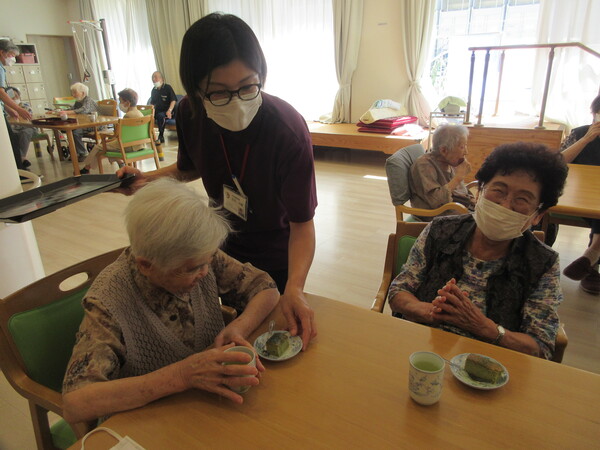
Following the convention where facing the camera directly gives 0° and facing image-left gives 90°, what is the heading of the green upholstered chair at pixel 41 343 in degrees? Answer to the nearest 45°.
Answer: approximately 315°

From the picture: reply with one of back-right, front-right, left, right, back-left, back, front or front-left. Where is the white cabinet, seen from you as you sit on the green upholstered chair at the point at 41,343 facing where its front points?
back-left

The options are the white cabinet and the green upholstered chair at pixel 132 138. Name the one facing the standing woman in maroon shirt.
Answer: the white cabinet

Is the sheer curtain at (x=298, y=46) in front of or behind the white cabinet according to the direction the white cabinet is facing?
in front

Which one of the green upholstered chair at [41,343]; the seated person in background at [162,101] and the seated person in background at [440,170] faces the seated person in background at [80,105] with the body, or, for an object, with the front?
the seated person in background at [162,101]

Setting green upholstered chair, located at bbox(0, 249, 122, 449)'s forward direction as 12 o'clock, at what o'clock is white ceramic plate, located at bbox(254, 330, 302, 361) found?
The white ceramic plate is roughly at 12 o'clock from the green upholstered chair.

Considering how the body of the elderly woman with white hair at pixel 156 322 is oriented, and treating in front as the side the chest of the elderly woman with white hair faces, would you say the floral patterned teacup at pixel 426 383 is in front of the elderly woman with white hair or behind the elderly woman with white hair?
in front

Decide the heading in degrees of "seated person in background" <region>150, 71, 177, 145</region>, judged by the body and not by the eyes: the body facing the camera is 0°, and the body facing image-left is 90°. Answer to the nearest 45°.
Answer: approximately 45°

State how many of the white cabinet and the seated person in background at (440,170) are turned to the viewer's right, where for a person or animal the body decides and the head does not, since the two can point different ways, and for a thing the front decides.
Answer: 1

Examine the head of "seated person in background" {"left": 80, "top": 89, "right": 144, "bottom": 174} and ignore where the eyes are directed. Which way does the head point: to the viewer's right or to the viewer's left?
to the viewer's left
